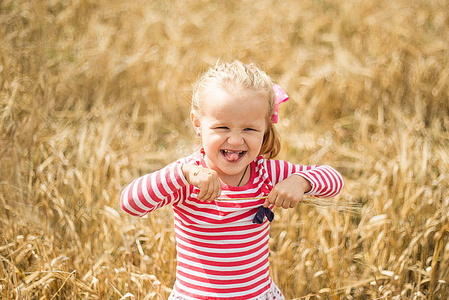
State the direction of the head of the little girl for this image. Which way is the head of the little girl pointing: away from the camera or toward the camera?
toward the camera

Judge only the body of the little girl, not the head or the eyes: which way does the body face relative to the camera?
toward the camera
